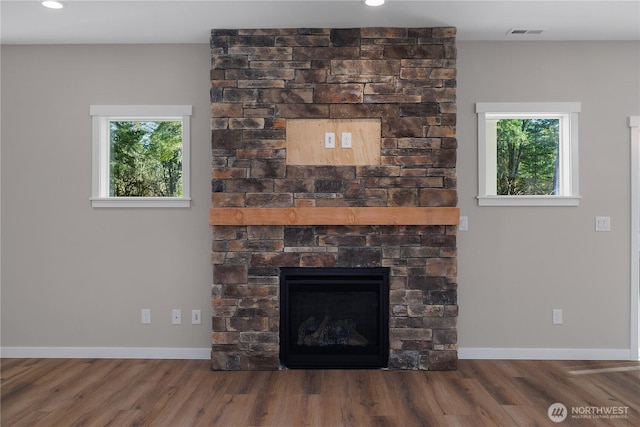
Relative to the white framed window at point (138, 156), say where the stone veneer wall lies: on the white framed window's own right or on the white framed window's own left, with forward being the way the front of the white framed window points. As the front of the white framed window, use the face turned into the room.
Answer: on the white framed window's own left

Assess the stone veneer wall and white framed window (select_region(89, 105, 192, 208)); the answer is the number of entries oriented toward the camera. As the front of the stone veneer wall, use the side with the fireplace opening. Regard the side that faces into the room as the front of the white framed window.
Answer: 2

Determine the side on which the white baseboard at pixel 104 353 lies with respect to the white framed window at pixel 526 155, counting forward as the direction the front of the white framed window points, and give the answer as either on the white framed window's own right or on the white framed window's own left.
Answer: on the white framed window's own right

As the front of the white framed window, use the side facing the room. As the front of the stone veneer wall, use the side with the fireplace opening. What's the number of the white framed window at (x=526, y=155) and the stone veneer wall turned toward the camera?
2

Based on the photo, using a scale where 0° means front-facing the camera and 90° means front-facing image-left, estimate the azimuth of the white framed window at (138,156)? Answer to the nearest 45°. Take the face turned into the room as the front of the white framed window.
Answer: approximately 0°

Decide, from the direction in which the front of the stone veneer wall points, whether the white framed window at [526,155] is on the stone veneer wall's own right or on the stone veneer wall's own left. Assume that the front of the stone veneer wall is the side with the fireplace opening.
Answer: on the stone veneer wall's own left

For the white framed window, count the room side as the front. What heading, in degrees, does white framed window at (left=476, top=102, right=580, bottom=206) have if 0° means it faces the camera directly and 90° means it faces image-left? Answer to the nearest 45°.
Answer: approximately 0°

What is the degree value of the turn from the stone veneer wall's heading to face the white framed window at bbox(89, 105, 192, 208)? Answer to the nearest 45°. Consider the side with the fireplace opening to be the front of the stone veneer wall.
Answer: approximately 90° to its right

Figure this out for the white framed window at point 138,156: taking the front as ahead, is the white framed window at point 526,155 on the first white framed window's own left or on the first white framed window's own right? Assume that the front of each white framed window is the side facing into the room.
on the first white framed window's own left
